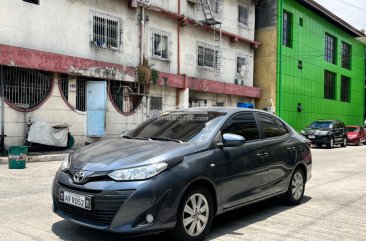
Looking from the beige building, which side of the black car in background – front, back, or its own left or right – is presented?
front

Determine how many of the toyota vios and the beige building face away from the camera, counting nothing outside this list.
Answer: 0

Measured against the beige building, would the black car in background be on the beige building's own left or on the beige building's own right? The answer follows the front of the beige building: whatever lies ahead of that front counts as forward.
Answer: on the beige building's own left

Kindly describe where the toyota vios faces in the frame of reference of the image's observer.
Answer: facing the viewer and to the left of the viewer

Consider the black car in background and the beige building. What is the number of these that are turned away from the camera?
0

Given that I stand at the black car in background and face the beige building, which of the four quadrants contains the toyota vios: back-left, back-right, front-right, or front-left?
front-left

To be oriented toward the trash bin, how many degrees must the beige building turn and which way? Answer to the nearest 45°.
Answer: approximately 45° to its right

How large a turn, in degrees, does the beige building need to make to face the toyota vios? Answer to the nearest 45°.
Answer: approximately 45° to its right

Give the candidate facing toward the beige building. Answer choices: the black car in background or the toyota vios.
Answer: the black car in background

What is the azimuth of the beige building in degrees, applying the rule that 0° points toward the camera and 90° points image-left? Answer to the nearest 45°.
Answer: approximately 315°

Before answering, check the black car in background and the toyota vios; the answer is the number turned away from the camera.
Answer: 0

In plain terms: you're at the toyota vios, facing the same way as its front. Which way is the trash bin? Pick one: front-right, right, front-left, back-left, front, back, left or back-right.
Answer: right
